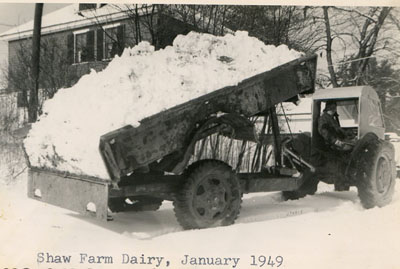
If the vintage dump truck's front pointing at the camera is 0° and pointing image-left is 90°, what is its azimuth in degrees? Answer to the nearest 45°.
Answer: approximately 225°

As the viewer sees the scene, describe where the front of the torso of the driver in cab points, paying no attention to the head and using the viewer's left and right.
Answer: facing to the right of the viewer

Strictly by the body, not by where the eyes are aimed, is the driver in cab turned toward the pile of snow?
no
